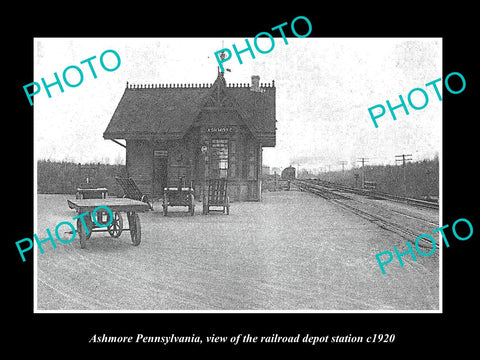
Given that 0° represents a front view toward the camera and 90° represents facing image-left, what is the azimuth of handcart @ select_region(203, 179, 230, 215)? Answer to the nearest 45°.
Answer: approximately 0°

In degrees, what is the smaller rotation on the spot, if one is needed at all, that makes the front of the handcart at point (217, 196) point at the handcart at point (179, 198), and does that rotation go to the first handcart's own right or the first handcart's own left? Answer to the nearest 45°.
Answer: approximately 90° to the first handcart's own right

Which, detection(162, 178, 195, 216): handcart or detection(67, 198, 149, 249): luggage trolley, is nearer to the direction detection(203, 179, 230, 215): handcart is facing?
the luggage trolley

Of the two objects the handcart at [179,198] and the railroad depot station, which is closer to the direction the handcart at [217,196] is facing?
the handcart

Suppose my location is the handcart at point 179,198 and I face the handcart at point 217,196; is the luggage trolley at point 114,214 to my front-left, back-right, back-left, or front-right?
back-right

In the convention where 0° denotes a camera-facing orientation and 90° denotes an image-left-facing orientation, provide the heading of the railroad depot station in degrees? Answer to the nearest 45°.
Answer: approximately 0°

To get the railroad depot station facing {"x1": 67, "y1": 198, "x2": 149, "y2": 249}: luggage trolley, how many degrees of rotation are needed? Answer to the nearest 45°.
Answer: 0° — it already faces it

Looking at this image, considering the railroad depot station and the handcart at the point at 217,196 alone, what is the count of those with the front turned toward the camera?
2

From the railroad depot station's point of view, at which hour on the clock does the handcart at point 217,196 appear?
The handcart is roughly at 12 o'clock from the railroad depot station.

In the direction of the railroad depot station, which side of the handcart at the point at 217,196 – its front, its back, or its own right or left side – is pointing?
back

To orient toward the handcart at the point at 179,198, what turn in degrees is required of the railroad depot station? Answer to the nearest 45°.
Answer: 0° — it already faces it

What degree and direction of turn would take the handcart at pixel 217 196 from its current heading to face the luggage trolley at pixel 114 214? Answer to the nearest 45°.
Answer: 0° — it already faces it
